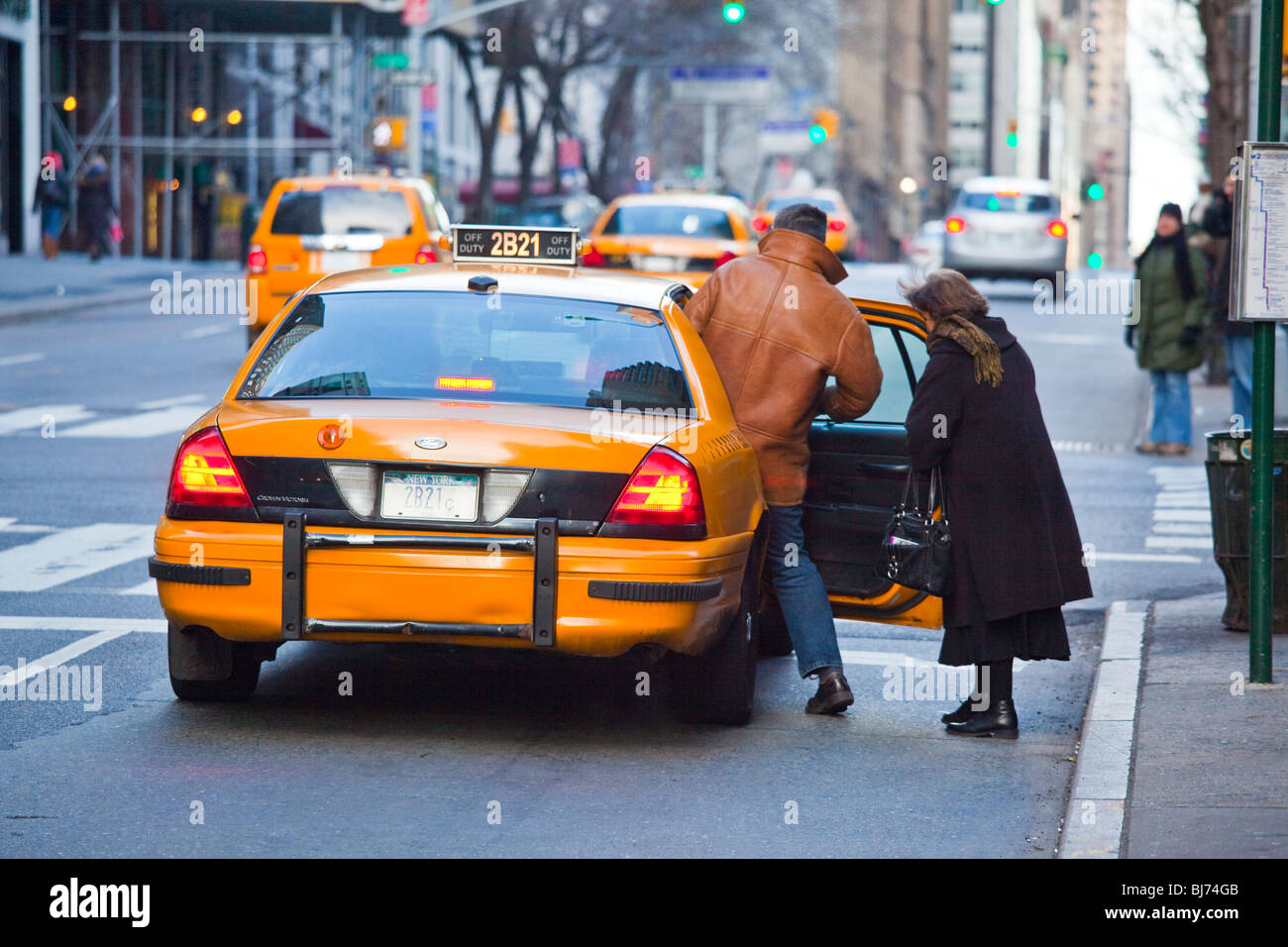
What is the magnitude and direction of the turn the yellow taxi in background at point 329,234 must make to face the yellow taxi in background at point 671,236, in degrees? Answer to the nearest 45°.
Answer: approximately 90° to its right

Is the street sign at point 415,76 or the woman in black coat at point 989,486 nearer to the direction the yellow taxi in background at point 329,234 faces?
the street sign

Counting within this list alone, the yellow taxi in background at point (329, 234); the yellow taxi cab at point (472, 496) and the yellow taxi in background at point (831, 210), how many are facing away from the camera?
3

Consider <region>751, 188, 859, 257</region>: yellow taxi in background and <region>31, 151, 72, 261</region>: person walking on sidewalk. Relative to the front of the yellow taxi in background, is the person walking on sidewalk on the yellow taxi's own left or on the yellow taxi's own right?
on the yellow taxi's own left

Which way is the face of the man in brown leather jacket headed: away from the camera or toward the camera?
away from the camera

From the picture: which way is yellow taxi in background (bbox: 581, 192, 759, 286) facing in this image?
away from the camera

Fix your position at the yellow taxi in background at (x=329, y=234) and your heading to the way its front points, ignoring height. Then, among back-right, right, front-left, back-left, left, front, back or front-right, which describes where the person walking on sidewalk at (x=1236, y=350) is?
back-right

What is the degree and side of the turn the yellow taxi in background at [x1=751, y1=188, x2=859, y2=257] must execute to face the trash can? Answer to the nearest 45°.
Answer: approximately 180°

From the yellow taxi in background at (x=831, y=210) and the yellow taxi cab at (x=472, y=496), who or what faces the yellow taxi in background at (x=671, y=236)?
the yellow taxi cab

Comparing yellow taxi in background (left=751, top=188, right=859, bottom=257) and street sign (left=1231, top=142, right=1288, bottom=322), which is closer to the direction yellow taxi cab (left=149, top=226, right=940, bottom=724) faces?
the yellow taxi in background

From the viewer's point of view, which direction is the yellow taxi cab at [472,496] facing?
away from the camera

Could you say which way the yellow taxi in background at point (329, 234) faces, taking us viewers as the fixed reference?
facing away from the viewer

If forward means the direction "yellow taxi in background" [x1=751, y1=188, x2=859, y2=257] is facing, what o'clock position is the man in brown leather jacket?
The man in brown leather jacket is roughly at 6 o'clock from the yellow taxi in background.

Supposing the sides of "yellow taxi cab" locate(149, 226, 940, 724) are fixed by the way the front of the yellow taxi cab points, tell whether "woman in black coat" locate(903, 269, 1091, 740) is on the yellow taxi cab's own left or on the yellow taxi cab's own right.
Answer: on the yellow taxi cab's own right

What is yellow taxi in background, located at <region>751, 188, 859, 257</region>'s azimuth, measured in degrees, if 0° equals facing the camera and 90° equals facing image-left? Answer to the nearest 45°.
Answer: approximately 180°

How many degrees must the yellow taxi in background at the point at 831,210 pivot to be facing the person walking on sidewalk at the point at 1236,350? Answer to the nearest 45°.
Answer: approximately 180°
